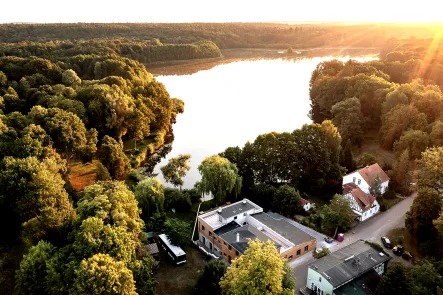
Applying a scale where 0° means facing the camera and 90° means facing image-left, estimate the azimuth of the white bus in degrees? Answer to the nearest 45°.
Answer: approximately 315°

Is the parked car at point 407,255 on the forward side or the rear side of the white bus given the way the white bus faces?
on the forward side

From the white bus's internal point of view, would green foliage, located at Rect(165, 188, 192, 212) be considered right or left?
on its left

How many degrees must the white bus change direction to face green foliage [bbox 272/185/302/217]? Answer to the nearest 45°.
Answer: approximately 45° to its left

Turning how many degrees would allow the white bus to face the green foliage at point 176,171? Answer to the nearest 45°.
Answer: approximately 135° to its left

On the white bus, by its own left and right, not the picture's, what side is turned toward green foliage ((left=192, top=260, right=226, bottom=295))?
front

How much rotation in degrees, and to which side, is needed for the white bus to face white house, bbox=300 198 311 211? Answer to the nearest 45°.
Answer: approximately 45° to its left

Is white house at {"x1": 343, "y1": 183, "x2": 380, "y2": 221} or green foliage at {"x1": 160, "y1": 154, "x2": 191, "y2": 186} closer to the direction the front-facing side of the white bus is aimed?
the white house

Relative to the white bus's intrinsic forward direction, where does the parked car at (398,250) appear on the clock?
The parked car is roughly at 11 o'clock from the white bus.

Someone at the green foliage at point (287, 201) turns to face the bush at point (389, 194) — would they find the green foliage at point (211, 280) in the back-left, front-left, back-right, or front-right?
back-right

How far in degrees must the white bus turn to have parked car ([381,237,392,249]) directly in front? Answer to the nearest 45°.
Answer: approximately 45° to its left

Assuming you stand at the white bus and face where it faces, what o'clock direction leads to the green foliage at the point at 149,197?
The green foliage is roughly at 7 o'clock from the white bus.

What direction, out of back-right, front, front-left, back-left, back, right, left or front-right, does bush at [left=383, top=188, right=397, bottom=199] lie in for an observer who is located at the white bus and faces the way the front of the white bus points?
front-left

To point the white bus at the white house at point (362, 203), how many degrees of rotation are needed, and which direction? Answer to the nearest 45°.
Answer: approximately 45° to its left

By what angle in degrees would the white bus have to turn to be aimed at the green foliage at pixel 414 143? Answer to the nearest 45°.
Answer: approximately 45° to its left

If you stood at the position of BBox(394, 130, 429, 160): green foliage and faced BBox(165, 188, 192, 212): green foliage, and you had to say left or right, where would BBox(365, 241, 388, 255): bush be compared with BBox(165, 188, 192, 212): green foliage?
left

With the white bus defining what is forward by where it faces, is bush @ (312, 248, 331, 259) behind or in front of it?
in front
